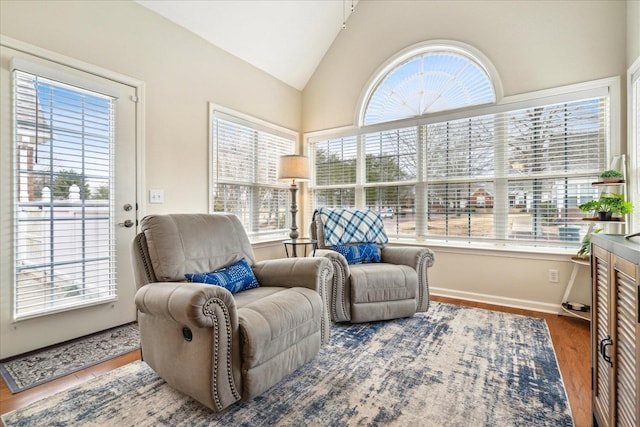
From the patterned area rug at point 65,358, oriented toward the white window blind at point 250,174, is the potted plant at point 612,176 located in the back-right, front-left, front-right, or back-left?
front-right

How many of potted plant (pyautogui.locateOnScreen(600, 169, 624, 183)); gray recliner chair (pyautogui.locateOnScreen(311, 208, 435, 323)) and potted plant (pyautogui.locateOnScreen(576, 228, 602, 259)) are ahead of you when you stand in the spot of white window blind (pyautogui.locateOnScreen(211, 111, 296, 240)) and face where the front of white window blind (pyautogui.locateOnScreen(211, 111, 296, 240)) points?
3

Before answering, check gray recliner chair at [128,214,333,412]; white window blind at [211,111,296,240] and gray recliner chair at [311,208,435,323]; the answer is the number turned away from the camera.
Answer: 0

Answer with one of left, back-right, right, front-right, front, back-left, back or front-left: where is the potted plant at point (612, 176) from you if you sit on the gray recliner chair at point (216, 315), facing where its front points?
front-left

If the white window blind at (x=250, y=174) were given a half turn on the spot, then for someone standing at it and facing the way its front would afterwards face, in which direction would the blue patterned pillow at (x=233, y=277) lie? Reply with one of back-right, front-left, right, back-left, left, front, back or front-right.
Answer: back-left

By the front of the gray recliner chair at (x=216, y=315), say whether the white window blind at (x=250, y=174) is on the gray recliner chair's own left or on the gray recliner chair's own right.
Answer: on the gray recliner chair's own left

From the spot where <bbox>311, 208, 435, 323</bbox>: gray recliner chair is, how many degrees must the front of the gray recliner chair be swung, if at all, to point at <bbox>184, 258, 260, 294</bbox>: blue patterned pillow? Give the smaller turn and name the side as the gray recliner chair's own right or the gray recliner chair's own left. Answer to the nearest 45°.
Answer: approximately 90° to the gray recliner chair's own right

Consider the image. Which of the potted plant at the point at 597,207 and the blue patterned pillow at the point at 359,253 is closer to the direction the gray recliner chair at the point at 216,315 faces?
the potted plant

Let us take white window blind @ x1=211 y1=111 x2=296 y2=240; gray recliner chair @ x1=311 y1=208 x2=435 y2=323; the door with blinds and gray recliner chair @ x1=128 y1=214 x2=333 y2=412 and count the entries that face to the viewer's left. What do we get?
0

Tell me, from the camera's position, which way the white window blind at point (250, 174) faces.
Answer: facing the viewer and to the right of the viewer

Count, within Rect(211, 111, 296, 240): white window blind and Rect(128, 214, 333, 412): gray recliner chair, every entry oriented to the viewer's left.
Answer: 0
